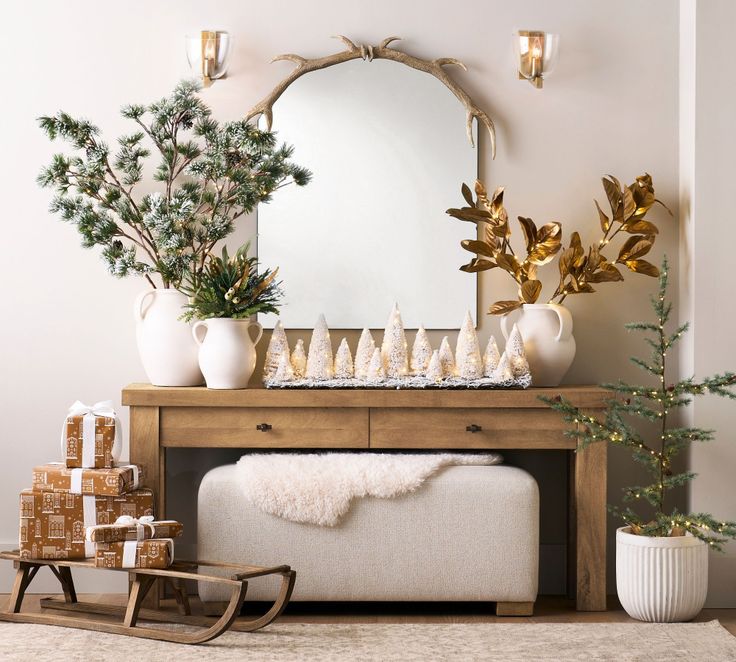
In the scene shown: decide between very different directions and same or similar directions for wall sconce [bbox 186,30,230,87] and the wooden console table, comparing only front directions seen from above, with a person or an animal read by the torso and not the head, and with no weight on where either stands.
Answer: same or similar directions

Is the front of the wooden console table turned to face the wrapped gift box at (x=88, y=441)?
no

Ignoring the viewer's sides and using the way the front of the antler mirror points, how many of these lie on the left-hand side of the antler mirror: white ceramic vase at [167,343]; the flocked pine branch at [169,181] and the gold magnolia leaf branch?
1

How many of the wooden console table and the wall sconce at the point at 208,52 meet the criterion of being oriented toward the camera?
2

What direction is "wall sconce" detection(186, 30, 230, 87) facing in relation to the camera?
toward the camera

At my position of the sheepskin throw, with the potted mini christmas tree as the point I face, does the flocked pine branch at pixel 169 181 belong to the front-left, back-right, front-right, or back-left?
back-left

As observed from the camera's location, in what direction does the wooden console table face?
facing the viewer

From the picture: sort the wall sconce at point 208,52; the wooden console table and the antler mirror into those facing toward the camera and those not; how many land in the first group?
3

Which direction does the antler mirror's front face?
toward the camera
